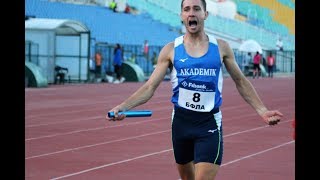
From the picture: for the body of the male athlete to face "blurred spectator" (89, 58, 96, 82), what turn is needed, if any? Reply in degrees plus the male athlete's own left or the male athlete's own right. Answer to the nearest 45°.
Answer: approximately 180°

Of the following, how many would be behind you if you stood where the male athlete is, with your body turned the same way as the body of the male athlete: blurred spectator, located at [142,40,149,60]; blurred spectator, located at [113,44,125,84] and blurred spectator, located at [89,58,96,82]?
3

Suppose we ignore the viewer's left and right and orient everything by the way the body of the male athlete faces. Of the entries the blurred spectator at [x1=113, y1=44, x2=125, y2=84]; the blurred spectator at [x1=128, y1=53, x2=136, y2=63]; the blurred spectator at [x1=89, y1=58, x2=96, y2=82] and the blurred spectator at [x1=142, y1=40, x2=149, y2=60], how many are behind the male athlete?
4

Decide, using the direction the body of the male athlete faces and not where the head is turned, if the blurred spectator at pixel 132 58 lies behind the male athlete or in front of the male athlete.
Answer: behind

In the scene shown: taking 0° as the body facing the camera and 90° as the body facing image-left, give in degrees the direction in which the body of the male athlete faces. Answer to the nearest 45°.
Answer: approximately 0°

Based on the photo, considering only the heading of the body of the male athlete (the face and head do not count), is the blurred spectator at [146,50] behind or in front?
behind

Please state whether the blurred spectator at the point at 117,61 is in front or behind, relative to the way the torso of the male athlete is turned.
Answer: behind

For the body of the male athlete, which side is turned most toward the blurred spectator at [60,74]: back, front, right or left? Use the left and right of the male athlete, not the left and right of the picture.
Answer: back
